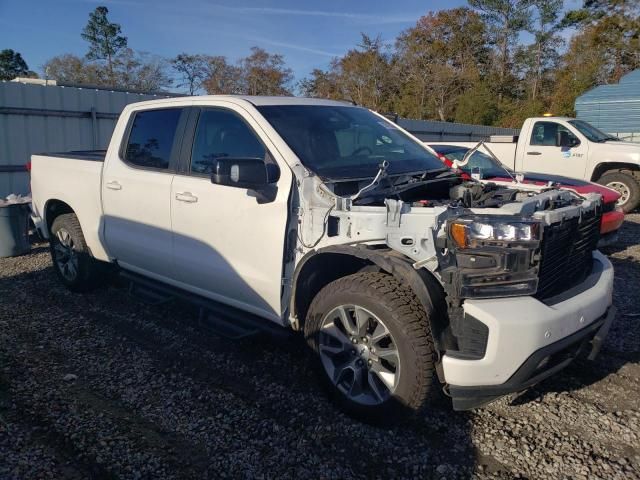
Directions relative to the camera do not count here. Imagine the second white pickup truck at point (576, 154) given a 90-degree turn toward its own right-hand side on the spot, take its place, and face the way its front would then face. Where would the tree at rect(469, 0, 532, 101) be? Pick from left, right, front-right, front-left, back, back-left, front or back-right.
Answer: back-right

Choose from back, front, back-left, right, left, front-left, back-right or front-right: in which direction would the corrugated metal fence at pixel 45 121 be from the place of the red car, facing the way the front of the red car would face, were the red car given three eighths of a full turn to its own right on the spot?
front

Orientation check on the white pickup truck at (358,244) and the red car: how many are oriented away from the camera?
0

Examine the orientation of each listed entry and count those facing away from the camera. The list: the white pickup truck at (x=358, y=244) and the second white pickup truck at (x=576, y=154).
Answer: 0

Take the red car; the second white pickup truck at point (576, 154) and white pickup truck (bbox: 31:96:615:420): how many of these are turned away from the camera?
0

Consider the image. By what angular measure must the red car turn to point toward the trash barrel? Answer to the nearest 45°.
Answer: approximately 135° to its right

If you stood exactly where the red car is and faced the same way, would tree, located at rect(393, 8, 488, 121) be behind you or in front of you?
behind

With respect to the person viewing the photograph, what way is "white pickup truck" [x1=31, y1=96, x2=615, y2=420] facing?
facing the viewer and to the right of the viewer

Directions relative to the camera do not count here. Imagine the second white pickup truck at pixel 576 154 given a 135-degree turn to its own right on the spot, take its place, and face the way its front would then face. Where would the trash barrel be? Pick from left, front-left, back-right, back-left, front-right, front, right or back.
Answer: front-left

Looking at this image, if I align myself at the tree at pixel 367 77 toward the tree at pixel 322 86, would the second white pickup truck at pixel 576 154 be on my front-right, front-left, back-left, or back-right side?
back-left

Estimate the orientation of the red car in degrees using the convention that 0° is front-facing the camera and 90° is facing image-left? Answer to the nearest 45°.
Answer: approximately 315°

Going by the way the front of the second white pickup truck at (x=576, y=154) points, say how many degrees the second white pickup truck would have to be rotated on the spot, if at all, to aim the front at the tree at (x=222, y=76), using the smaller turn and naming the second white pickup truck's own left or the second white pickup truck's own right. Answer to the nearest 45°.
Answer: approximately 180°

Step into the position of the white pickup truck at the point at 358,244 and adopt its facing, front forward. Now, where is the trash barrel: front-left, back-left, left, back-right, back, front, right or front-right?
back
